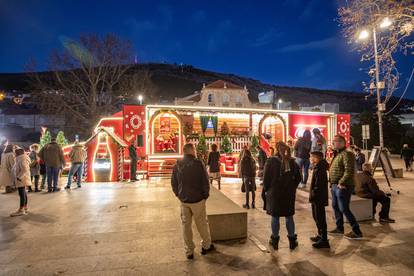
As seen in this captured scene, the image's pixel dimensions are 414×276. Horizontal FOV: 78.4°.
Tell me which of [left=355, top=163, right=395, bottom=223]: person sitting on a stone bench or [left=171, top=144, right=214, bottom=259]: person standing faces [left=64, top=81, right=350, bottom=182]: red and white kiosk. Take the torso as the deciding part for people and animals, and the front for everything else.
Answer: [left=171, top=144, right=214, bottom=259]: person standing

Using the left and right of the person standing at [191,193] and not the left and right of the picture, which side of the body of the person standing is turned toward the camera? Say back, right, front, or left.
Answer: back

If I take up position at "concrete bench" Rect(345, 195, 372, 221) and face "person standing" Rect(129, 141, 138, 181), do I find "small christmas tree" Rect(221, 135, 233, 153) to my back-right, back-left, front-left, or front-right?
front-right

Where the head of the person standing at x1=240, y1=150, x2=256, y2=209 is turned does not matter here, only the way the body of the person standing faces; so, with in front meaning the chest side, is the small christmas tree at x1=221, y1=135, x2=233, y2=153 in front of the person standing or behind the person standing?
in front

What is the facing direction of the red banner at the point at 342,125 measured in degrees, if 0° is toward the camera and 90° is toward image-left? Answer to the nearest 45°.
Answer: approximately 0°

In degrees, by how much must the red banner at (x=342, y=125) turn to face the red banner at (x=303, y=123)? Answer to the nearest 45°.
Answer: approximately 45° to its right

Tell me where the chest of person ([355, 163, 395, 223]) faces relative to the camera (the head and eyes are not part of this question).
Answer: to the viewer's right

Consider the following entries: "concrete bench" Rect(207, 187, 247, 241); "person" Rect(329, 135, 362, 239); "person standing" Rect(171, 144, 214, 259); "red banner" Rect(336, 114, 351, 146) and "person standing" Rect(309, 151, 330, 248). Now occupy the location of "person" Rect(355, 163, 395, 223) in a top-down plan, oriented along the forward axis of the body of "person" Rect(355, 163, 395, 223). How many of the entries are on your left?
1

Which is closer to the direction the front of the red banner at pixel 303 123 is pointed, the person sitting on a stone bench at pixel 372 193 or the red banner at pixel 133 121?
the person sitting on a stone bench

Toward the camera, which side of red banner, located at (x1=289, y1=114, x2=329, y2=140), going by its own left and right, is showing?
front

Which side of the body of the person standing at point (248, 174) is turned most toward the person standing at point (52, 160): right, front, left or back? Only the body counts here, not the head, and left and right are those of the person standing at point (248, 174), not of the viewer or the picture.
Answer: left

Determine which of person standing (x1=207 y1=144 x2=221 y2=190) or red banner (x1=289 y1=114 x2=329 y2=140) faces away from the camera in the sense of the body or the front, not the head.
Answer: the person standing

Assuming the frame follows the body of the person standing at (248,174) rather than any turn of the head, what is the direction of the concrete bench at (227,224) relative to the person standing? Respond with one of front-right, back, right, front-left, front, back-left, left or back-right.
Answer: back

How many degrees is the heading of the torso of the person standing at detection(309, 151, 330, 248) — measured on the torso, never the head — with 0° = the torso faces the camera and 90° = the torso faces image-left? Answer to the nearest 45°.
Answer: approximately 90°

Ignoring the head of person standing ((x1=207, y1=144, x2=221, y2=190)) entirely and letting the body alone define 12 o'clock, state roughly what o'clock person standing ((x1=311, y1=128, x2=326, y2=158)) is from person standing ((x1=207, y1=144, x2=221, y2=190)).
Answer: person standing ((x1=311, y1=128, x2=326, y2=158)) is roughly at 3 o'clock from person standing ((x1=207, y1=144, x2=221, y2=190)).
